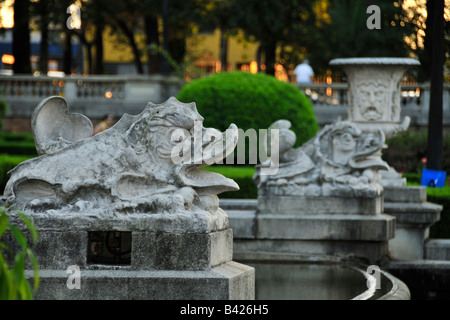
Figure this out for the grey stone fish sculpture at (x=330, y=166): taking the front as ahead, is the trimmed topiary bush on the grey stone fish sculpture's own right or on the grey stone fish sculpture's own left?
on the grey stone fish sculpture's own left

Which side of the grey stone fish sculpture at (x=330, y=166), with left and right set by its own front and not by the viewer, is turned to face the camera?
right

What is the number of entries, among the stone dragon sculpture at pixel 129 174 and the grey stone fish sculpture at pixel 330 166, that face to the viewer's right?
2

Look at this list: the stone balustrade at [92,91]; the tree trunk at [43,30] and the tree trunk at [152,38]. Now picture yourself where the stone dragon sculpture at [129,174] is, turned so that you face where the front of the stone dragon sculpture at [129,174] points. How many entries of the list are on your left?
3

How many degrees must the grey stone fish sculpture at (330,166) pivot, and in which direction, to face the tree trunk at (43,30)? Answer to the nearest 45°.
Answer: approximately 135° to its left

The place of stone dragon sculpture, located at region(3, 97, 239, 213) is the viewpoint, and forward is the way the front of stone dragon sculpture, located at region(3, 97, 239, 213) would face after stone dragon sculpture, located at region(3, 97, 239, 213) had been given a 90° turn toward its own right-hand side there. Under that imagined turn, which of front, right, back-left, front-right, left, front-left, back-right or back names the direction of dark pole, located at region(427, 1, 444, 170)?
back-left

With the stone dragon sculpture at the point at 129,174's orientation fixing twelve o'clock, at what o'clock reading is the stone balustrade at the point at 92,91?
The stone balustrade is roughly at 9 o'clock from the stone dragon sculpture.

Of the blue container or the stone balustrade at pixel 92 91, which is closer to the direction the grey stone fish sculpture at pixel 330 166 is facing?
the blue container

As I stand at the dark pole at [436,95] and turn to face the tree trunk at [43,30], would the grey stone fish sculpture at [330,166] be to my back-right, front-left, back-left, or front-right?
back-left

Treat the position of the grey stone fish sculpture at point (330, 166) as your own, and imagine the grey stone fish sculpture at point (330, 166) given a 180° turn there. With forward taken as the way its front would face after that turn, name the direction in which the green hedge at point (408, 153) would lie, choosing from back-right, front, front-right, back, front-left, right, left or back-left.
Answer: right

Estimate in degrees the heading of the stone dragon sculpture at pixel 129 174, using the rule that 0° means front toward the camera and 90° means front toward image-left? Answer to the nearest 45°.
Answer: approximately 270°

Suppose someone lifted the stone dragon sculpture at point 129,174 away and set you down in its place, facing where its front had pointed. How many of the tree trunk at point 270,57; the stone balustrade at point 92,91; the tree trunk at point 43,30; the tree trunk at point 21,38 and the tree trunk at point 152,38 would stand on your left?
5

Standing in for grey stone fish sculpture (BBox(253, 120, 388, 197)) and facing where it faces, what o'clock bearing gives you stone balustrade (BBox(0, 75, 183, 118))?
The stone balustrade is roughly at 8 o'clock from the grey stone fish sculpture.

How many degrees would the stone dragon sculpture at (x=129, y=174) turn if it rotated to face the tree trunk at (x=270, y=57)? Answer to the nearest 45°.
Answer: approximately 90° to its left
